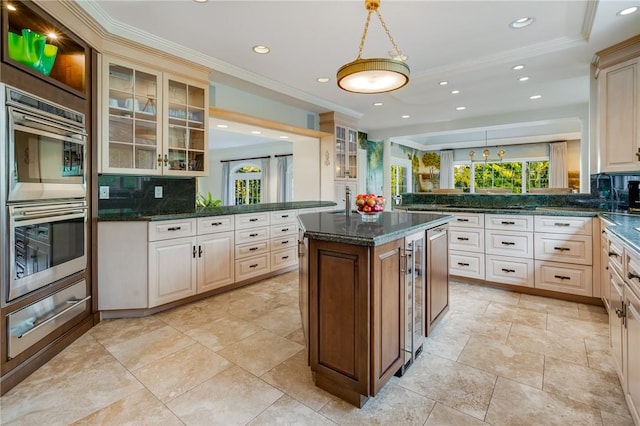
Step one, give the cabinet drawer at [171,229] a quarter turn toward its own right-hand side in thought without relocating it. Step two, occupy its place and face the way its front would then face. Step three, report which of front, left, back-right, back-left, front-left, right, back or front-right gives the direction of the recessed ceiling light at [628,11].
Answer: left

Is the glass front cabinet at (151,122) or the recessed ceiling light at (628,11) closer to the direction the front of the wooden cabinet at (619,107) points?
the glass front cabinet

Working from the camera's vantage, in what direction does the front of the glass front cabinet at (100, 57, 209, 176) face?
facing the viewer and to the right of the viewer

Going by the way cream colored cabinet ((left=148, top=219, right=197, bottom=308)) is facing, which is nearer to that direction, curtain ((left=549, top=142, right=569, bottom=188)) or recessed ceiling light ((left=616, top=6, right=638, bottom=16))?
the recessed ceiling light

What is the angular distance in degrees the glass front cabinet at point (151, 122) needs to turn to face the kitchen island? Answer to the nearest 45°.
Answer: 0° — it already faces it

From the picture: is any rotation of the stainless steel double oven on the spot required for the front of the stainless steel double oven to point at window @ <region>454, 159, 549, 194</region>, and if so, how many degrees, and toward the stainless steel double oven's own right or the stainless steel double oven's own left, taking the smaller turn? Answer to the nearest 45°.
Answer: approximately 45° to the stainless steel double oven's own left

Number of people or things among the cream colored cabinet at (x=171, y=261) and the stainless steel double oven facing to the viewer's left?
0

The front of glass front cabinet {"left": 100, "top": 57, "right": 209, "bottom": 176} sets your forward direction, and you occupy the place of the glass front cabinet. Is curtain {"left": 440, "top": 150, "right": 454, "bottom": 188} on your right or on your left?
on your left

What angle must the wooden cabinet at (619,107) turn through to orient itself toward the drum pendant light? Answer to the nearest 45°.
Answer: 0° — it already faces it

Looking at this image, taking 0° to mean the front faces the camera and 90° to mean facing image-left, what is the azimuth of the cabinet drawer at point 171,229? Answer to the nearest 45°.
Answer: approximately 315°

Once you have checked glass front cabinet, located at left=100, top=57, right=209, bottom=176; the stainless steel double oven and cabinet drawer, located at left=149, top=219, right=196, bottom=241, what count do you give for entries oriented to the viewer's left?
0

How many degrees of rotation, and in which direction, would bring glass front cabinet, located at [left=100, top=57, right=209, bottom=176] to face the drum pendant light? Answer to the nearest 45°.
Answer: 0° — it already faces it

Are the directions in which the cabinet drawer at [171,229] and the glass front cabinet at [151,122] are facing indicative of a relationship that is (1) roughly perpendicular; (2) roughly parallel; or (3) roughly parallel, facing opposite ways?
roughly parallel
